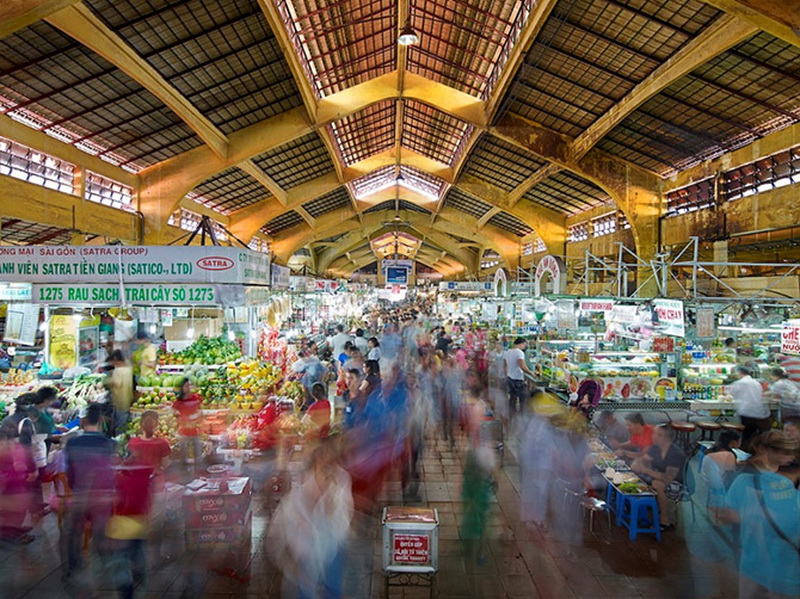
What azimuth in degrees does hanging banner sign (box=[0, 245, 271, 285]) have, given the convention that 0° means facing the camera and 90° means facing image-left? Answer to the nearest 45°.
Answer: approximately 0°
